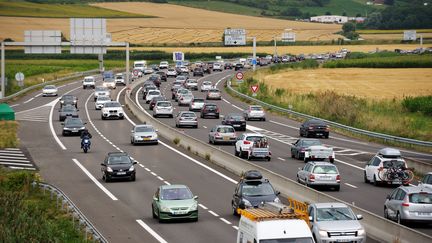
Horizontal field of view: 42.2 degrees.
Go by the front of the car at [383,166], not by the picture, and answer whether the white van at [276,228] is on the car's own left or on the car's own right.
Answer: on the car's own left

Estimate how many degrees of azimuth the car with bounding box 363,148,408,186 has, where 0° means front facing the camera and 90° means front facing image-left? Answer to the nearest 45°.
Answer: approximately 135°

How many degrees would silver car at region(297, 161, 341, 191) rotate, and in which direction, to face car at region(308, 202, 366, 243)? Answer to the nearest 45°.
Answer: approximately 135° to its left

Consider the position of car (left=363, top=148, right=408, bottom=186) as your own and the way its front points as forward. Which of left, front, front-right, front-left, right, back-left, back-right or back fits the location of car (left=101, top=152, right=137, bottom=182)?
front-left

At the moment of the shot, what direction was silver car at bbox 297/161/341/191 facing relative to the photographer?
facing away from the viewer and to the left of the viewer

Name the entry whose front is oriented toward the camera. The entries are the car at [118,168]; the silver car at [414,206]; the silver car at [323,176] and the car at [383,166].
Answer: the car at [118,168]

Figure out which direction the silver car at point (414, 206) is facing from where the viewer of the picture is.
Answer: facing away from the viewer and to the left of the viewer
